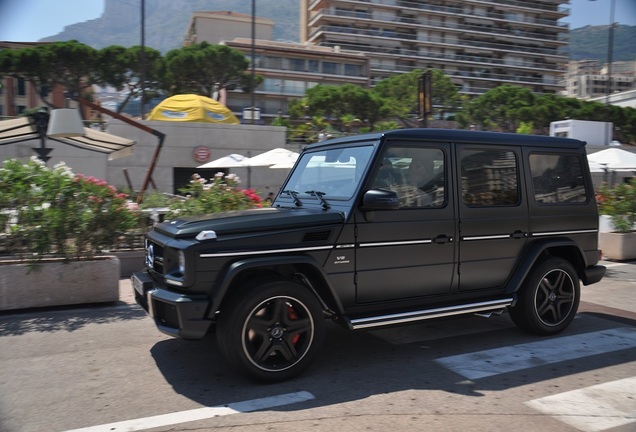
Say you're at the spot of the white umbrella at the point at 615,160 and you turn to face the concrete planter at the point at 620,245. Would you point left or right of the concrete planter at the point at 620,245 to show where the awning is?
right

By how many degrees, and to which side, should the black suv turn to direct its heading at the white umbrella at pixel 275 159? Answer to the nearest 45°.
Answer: approximately 135° to its right

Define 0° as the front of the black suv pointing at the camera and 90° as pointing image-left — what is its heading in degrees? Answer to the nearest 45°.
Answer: approximately 45°

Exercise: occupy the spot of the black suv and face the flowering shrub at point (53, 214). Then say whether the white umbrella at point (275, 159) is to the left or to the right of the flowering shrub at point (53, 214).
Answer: right

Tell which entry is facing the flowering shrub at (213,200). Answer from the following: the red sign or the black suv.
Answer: the red sign

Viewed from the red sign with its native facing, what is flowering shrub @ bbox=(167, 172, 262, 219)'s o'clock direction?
The flowering shrub is roughly at 12 o'clock from the red sign.

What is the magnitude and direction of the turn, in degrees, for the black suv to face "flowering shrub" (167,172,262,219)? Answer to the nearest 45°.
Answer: approximately 90° to its right

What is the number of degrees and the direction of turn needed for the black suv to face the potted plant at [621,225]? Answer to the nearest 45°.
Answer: approximately 180°
